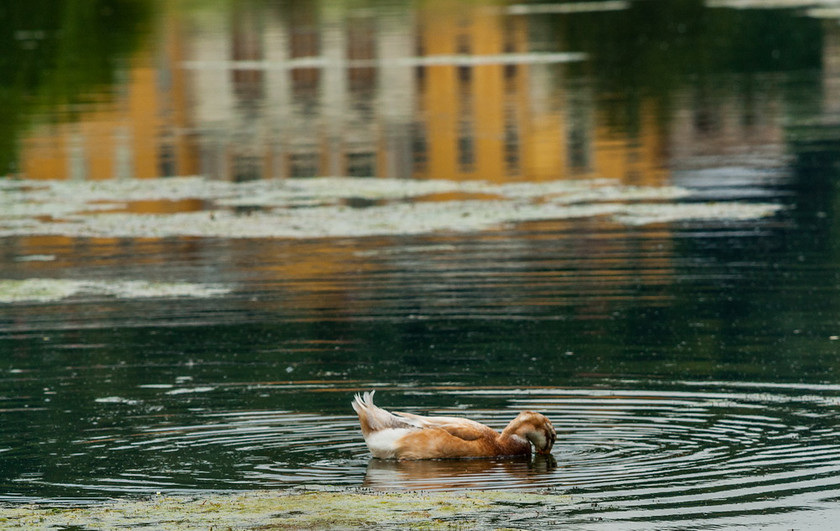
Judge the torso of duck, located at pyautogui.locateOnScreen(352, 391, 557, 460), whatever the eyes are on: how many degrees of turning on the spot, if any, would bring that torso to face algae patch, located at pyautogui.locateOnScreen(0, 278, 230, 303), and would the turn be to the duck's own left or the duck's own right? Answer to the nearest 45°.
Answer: approximately 135° to the duck's own left

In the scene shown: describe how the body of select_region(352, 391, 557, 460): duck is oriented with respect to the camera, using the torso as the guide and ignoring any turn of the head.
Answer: to the viewer's right

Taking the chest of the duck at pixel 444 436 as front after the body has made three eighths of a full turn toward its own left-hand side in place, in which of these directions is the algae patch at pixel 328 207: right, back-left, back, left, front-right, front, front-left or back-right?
front-right
